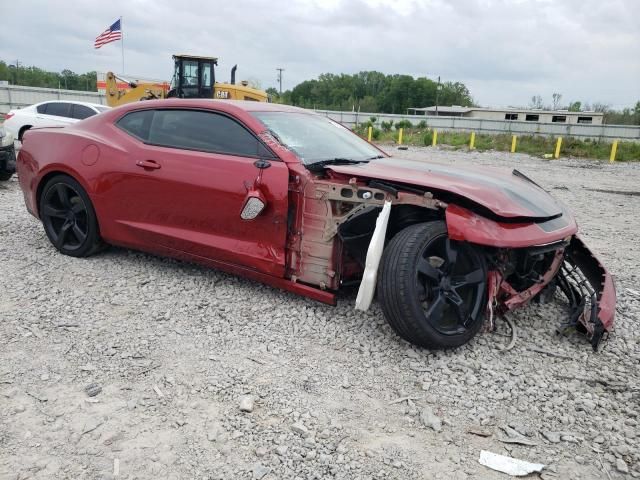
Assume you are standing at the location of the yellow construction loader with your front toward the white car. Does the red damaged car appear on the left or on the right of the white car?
left

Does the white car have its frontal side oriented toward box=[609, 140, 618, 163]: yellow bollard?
yes

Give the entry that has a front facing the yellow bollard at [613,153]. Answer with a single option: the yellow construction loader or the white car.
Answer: the white car

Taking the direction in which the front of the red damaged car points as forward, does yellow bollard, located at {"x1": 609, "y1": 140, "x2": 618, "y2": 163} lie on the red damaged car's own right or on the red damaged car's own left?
on the red damaged car's own left

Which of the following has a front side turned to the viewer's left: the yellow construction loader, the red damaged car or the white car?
the yellow construction loader

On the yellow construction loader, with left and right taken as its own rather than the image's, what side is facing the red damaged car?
left

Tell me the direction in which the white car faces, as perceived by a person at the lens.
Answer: facing to the right of the viewer

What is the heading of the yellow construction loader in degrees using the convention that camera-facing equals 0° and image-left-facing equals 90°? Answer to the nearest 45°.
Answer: approximately 90°

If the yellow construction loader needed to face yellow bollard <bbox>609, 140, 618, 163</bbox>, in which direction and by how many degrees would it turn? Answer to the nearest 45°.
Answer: approximately 180°

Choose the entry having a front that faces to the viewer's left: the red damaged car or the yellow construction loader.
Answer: the yellow construction loader

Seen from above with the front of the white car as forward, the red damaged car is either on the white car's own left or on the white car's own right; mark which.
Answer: on the white car's own right
